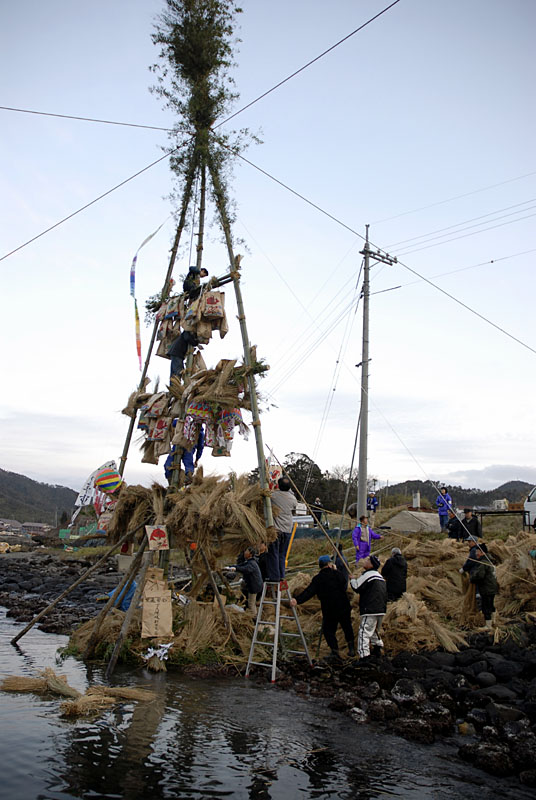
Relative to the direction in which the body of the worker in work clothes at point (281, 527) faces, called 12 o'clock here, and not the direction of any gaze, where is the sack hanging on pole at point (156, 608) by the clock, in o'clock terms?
The sack hanging on pole is roughly at 9 o'clock from the worker in work clothes.

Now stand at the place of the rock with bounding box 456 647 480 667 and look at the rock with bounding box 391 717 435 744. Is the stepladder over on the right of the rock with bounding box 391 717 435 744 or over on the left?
right

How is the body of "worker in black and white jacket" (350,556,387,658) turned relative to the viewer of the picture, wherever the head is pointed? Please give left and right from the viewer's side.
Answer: facing away from the viewer and to the left of the viewer

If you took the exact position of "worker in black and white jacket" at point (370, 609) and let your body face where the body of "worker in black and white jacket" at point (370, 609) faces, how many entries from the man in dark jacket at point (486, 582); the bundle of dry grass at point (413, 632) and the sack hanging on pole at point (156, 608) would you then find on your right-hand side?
2

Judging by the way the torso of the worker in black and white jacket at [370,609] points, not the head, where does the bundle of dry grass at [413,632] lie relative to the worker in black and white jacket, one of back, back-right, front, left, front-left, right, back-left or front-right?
right

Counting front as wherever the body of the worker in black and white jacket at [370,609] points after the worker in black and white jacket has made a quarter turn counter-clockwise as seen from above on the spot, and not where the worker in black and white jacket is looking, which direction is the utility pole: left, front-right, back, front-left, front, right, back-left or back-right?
back-right

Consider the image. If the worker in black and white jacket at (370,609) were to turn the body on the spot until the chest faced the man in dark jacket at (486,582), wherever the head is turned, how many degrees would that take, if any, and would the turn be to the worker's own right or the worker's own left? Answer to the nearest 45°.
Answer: approximately 90° to the worker's own right

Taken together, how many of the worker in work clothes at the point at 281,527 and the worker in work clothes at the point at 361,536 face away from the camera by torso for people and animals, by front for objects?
1

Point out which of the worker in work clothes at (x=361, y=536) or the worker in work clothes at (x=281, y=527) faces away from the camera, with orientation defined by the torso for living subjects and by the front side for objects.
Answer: the worker in work clothes at (x=281, y=527)

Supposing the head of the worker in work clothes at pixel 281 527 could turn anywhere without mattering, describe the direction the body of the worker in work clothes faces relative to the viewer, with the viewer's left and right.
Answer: facing away from the viewer

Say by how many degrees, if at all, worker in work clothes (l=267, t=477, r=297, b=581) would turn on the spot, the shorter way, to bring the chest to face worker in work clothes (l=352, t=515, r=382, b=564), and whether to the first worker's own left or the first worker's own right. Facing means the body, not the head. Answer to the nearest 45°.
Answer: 0° — they already face them

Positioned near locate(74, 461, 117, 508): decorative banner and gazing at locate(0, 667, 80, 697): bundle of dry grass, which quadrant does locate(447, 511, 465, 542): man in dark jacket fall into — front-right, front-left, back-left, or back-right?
back-left

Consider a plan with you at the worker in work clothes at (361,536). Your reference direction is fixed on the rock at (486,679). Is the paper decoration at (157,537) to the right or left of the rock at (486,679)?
right

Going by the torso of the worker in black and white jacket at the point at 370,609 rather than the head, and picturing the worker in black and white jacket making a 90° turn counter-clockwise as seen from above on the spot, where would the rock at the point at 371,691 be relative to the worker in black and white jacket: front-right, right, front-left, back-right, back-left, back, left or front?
front-left
